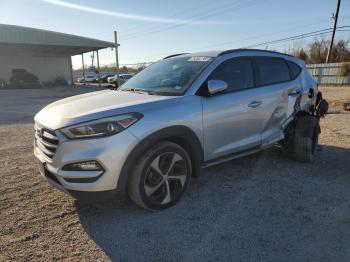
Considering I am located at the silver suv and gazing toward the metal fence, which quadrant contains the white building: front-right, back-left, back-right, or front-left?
front-left

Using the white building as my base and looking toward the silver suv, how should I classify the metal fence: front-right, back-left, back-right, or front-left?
front-left

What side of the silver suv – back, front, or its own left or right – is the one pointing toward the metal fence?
back

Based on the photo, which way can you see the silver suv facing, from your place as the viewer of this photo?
facing the viewer and to the left of the viewer

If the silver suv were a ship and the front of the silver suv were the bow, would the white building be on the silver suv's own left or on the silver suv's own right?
on the silver suv's own right

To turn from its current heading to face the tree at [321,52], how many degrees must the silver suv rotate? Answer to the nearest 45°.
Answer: approximately 180°
